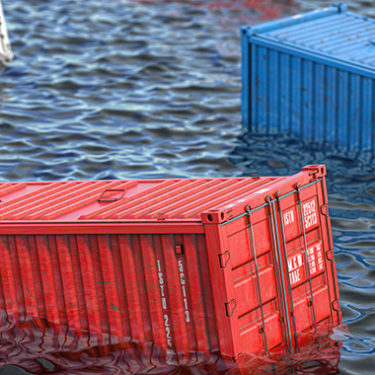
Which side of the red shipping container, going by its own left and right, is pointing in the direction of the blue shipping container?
left

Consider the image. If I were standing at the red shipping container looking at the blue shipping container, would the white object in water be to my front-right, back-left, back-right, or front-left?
front-left

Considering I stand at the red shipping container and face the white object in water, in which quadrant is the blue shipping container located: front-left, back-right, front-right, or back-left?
front-right

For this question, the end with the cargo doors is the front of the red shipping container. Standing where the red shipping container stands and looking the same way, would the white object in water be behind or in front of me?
behind

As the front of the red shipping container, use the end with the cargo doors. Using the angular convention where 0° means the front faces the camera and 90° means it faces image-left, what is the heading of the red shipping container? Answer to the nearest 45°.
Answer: approximately 315°

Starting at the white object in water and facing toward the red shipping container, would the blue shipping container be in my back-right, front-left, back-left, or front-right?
front-left
